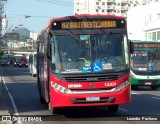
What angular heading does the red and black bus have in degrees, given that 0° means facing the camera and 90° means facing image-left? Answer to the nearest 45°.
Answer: approximately 0°
